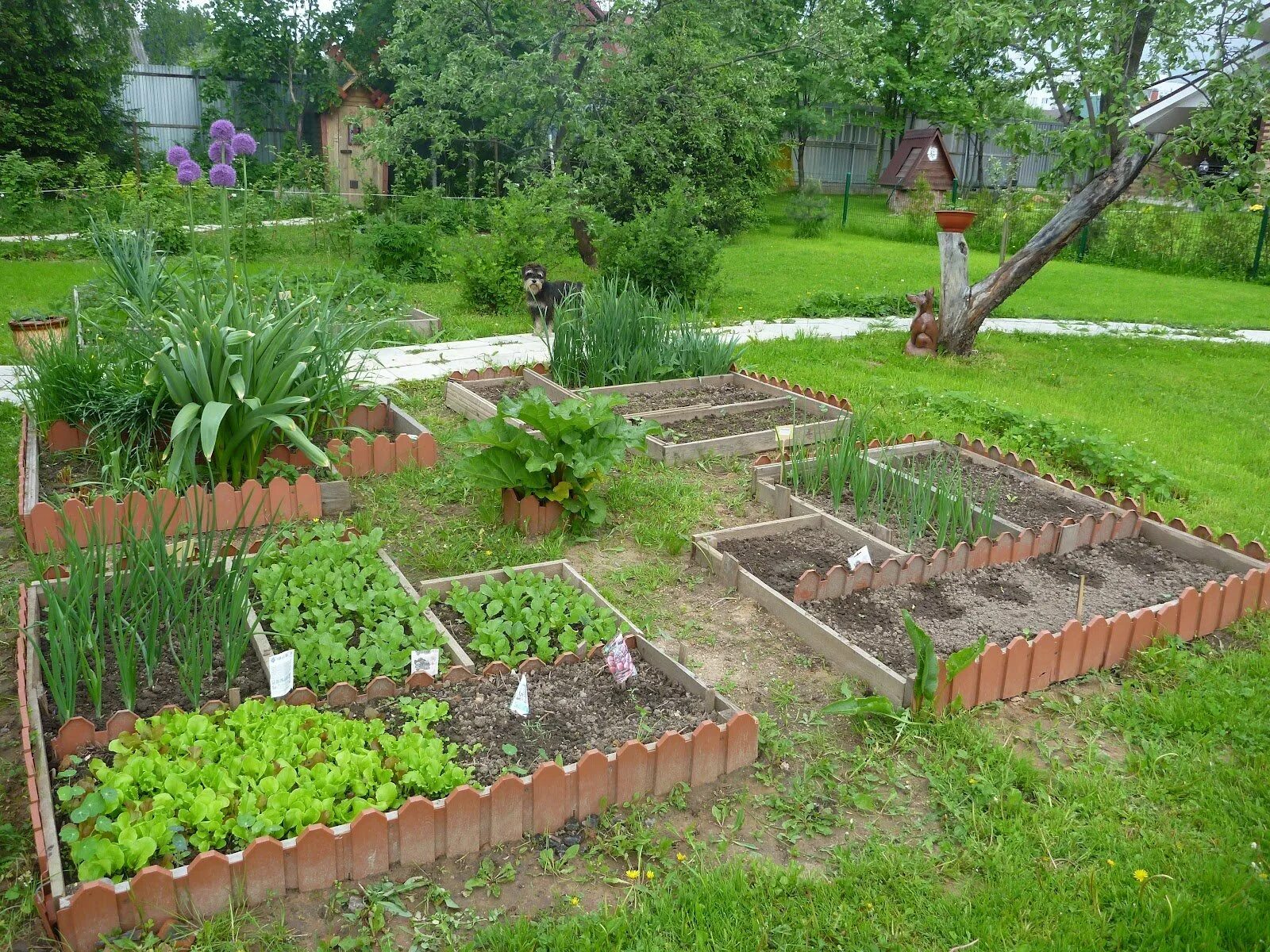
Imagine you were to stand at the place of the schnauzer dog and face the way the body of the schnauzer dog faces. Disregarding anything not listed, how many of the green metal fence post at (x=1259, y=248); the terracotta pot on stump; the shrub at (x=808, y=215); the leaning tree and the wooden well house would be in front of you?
0

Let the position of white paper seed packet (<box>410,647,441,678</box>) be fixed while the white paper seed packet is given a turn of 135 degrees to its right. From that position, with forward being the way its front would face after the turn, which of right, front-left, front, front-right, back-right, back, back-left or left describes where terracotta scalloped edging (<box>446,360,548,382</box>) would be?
front-right

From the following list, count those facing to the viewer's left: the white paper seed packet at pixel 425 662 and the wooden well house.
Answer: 0

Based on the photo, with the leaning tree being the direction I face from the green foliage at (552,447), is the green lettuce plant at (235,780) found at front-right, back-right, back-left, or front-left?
back-right

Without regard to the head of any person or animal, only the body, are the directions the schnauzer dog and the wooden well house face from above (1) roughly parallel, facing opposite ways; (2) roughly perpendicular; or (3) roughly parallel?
roughly perpendicular

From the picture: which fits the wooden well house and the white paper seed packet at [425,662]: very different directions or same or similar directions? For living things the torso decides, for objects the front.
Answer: same or similar directions

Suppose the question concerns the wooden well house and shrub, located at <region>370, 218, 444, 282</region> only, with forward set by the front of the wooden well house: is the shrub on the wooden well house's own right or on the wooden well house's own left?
on the wooden well house's own right

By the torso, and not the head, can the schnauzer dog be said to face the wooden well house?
no

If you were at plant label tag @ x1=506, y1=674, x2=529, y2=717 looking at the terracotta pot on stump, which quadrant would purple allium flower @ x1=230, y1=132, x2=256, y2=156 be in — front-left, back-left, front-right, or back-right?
front-left

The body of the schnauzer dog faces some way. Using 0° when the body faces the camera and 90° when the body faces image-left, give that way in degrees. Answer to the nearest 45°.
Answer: approximately 45°

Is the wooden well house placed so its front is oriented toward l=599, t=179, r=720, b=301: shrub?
no

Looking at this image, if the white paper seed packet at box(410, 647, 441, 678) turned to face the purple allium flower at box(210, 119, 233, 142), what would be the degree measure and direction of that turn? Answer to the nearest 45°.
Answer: approximately 180°

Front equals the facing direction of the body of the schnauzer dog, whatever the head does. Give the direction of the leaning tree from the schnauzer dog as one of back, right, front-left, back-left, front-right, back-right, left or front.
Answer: back-left

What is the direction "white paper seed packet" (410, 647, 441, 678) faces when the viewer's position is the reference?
facing the viewer

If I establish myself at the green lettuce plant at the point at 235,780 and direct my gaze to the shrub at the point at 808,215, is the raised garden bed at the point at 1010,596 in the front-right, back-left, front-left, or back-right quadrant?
front-right
